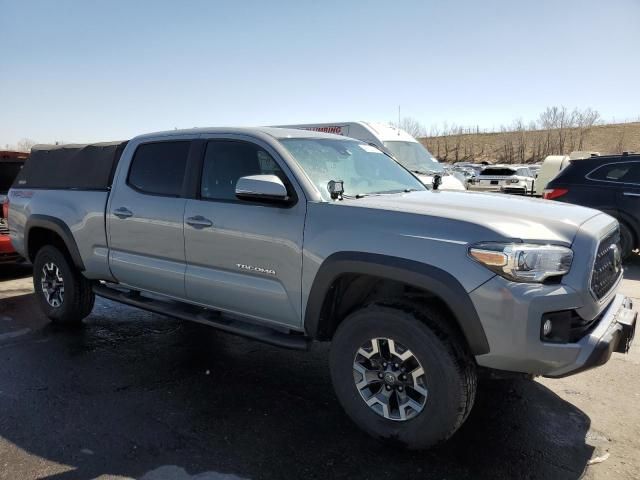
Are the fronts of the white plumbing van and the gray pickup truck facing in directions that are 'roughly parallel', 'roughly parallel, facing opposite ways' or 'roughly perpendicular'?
roughly parallel

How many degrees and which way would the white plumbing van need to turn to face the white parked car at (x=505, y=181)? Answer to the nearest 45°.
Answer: approximately 90° to its left

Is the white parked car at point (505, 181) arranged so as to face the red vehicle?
no

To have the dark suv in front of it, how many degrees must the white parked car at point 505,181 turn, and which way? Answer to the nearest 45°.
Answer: approximately 135° to its right

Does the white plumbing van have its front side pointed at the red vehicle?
no

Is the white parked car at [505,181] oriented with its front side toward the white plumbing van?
no

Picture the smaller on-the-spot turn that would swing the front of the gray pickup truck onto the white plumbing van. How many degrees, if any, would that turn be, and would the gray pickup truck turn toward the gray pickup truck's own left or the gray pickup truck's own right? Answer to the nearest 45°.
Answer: approximately 135° to the gray pickup truck's own left

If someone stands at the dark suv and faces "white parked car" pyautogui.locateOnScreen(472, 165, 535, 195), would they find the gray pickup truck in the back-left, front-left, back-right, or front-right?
back-left

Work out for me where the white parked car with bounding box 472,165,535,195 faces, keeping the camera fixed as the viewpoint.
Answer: facing away from the viewer and to the right of the viewer

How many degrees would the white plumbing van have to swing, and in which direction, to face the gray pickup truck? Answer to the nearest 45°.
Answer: approximately 45° to its right

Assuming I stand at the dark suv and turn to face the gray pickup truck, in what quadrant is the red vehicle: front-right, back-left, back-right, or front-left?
front-right

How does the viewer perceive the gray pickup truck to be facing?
facing the viewer and to the right of the viewer

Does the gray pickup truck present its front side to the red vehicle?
no

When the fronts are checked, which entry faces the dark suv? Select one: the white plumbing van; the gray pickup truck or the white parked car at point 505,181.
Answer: the white plumbing van

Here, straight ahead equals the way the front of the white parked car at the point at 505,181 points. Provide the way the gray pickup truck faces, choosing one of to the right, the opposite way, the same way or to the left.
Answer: to the right
